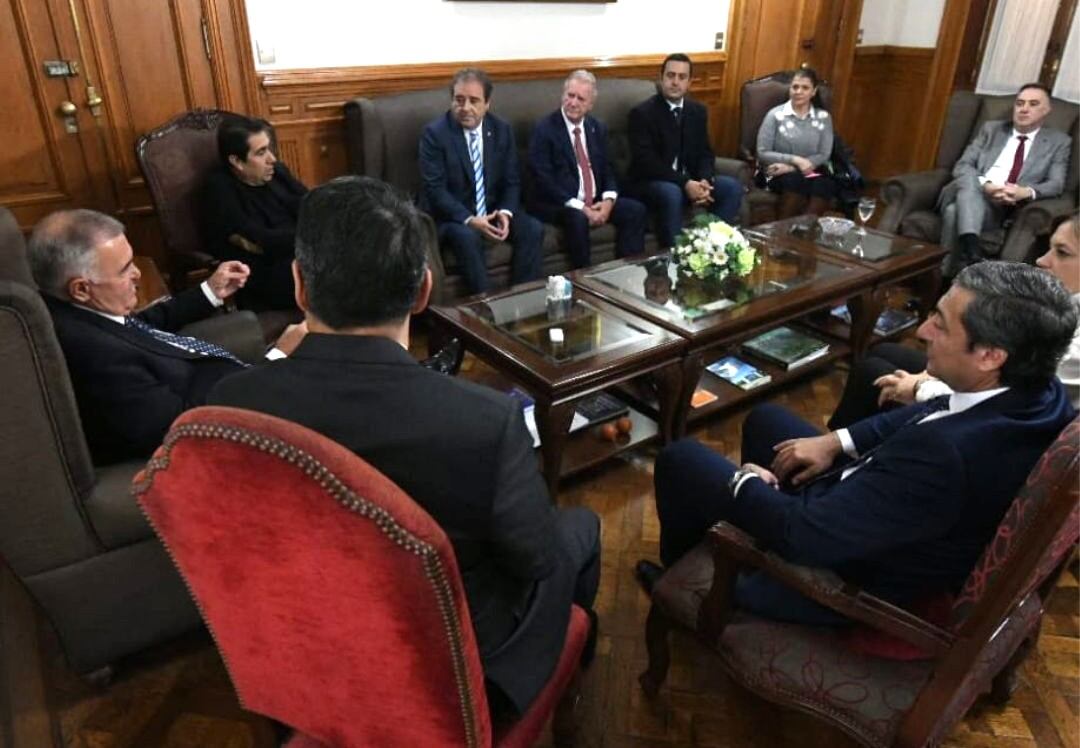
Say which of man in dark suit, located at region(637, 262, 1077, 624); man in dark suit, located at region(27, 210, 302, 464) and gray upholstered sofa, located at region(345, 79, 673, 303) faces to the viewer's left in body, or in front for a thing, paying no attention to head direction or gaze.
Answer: man in dark suit, located at region(637, 262, 1077, 624)

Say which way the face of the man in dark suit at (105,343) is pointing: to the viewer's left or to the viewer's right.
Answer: to the viewer's right

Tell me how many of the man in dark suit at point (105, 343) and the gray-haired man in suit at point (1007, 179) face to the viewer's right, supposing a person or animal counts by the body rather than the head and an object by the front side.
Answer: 1

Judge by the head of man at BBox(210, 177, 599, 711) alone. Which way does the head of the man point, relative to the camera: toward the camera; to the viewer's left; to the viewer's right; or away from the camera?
away from the camera

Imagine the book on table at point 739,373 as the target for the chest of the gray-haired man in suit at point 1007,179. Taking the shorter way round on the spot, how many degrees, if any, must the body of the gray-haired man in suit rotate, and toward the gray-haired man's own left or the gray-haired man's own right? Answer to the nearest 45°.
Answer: approximately 45° to the gray-haired man's own left

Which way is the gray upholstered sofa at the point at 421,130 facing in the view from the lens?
facing the viewer and to the right of the viewer

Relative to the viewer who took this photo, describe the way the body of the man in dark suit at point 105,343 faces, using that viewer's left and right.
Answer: facing to the right of the viewer

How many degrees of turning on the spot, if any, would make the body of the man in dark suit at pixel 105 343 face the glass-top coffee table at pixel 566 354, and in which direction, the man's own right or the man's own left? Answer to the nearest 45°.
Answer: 0° — they already face it

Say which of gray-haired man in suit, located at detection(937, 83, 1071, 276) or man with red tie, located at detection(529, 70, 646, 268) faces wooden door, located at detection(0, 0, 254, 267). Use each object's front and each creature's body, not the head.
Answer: the gray-haired man in suit

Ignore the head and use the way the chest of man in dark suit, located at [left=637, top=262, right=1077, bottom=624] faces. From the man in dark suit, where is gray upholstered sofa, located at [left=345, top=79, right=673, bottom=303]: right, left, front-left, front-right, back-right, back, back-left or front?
front-right
